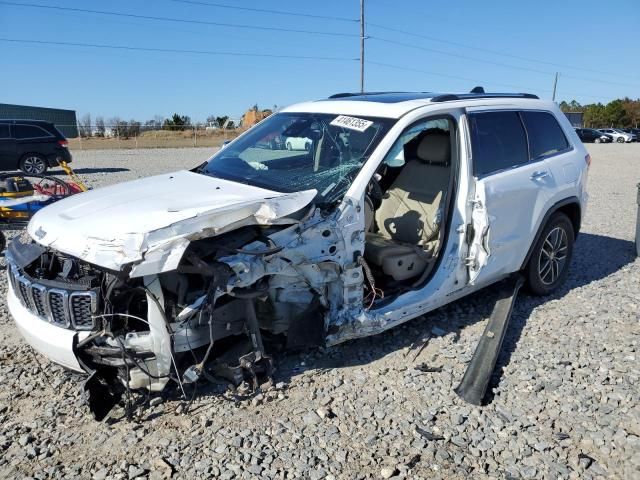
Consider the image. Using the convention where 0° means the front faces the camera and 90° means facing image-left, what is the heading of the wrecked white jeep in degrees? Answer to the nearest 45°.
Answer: approximately 45°

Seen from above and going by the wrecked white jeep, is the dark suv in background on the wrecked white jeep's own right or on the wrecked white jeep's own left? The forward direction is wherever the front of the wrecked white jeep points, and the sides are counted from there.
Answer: on the wrecked white jeep's own right

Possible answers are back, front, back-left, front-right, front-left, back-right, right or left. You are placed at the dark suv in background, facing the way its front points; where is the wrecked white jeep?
left

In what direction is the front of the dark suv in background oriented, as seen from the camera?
facing to the left of the viewer

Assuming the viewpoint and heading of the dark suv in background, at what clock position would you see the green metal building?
The green metal building is roughly at 3 o'clock from the dark suv in background.
